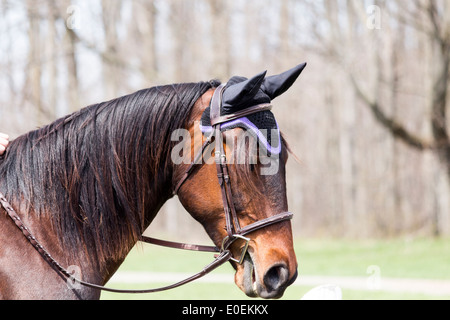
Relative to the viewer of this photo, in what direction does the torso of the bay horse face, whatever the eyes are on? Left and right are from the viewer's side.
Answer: facing to the right of the viewer
